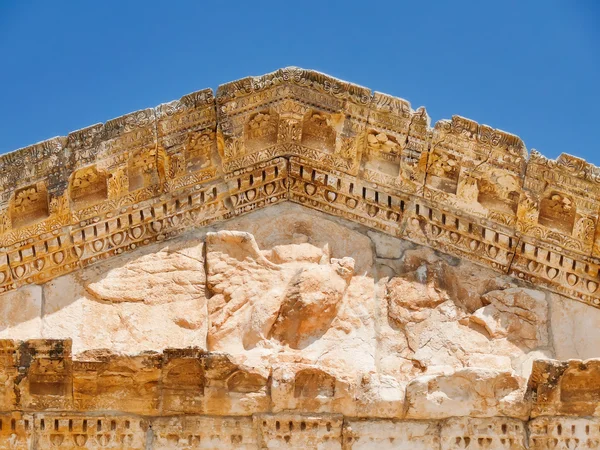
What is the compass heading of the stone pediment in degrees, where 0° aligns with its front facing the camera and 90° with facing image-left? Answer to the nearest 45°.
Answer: approximately 0°
